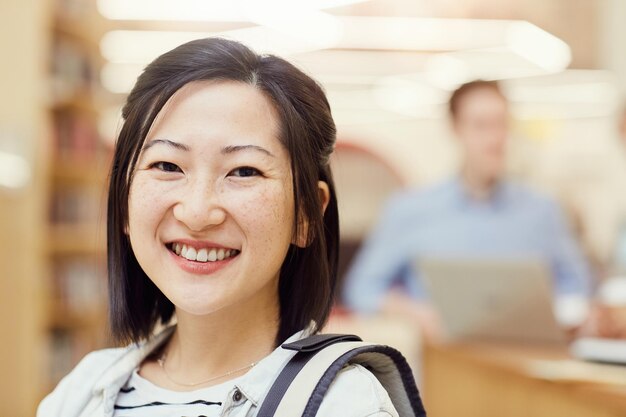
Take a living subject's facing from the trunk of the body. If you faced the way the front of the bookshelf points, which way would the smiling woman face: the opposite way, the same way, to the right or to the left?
to the right

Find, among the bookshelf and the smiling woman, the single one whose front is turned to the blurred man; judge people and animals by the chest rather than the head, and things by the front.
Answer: the bookshelf

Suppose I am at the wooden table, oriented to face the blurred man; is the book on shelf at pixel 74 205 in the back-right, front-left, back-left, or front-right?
front-left

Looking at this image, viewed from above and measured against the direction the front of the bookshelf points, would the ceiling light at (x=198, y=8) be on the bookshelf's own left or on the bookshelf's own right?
on the bookshelf's own left

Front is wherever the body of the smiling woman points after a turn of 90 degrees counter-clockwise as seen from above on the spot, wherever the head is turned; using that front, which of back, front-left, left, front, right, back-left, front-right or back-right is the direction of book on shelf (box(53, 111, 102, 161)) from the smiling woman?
back-left

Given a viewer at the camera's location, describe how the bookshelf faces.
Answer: facing the viewer and to the right of the viewer

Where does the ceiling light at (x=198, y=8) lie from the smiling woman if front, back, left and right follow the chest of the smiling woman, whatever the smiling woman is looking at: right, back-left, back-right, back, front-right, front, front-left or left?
back-right

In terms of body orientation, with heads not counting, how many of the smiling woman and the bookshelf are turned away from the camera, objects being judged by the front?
0

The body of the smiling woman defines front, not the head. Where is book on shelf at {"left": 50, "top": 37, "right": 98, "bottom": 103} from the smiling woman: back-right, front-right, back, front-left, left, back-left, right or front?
back-right

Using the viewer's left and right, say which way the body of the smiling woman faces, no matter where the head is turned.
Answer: facing the viewer and to the left of the viewer

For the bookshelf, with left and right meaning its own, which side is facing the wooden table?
front

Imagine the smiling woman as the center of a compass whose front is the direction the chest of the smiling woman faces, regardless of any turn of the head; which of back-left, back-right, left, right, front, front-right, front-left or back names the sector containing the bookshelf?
back-right

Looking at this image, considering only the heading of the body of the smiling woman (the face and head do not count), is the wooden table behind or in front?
behind
